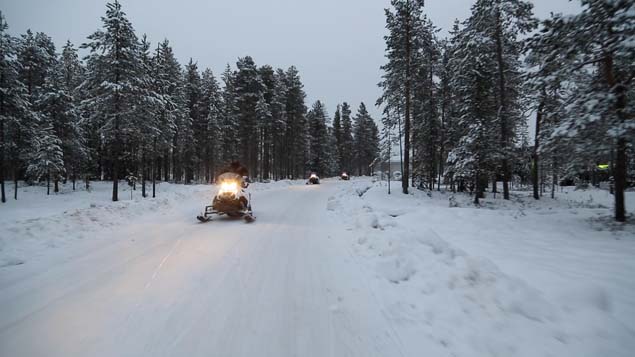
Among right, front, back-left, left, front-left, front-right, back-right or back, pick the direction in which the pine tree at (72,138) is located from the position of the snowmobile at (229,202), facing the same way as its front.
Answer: back-right

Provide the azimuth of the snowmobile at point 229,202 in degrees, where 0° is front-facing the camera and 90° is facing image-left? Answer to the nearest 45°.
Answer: approximately 0°

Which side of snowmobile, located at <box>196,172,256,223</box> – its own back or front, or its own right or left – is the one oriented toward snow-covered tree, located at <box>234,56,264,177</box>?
back

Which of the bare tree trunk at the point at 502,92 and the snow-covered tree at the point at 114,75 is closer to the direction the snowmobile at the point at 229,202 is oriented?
the bare tree trunk

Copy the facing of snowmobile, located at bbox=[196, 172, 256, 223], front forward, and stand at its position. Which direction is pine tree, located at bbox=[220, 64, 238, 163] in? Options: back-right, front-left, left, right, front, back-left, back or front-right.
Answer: back

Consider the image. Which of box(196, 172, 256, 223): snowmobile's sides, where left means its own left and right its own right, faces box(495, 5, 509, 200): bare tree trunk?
left

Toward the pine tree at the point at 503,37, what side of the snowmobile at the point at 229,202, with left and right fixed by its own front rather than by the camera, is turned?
left

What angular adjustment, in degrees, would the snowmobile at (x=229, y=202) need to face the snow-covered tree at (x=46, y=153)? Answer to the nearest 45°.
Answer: approximately 135° to its right

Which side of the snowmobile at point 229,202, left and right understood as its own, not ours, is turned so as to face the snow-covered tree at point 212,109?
back

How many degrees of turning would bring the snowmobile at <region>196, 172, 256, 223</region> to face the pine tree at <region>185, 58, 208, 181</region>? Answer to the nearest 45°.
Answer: approximately 180°
